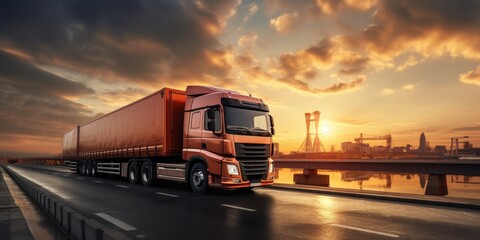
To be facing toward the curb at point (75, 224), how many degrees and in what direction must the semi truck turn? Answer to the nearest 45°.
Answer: approximately 45° to its right

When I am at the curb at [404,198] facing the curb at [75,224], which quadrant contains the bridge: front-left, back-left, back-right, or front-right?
back-right

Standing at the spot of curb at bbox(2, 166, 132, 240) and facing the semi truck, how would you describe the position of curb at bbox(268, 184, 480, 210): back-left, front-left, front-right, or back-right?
front-right

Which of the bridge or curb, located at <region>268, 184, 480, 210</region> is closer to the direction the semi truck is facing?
the curb

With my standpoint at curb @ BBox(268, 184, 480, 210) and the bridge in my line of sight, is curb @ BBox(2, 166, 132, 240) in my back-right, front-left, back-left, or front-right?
back-left

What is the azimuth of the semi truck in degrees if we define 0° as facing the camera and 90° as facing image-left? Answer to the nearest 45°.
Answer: approximately 315°

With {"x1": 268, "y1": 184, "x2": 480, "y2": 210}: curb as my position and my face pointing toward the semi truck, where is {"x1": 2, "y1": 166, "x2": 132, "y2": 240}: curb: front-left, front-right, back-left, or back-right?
front-left

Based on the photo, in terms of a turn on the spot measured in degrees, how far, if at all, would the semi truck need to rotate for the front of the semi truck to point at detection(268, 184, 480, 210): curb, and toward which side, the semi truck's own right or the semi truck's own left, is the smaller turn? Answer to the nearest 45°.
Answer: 0° — it already faces it
